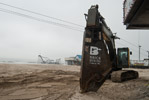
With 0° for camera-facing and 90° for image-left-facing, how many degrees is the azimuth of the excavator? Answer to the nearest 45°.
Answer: approximately 45°
